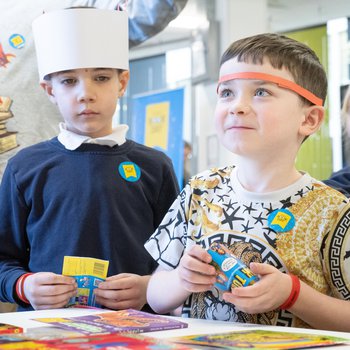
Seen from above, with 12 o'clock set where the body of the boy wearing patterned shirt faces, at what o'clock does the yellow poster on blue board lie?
The yellow poster on blue board is roughly at 4 o'clock from the boy wearing patterned shirt.

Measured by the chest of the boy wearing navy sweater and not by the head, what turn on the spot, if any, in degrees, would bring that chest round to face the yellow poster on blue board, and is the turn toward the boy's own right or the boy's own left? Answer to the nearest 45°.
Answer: approximately 180°

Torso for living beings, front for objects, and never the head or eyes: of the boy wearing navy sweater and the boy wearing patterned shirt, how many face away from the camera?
0

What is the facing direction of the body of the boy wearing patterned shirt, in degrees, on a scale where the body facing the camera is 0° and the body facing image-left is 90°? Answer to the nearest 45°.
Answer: approximately 45°

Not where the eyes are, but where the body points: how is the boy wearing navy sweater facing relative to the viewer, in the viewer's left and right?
facing the viewer

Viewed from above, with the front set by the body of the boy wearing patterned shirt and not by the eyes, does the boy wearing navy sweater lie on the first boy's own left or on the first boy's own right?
on the first boy's own right

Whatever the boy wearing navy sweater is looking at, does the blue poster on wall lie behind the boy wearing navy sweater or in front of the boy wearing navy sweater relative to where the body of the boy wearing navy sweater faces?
behind

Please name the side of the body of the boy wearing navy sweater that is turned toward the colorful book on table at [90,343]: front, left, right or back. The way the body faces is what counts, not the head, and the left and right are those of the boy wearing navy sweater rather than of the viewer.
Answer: front

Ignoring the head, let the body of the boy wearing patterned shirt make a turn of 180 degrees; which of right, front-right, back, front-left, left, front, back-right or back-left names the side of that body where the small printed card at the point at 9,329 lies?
back

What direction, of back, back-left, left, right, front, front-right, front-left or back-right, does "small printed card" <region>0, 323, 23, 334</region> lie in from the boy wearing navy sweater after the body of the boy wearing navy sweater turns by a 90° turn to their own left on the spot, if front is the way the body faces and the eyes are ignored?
right
